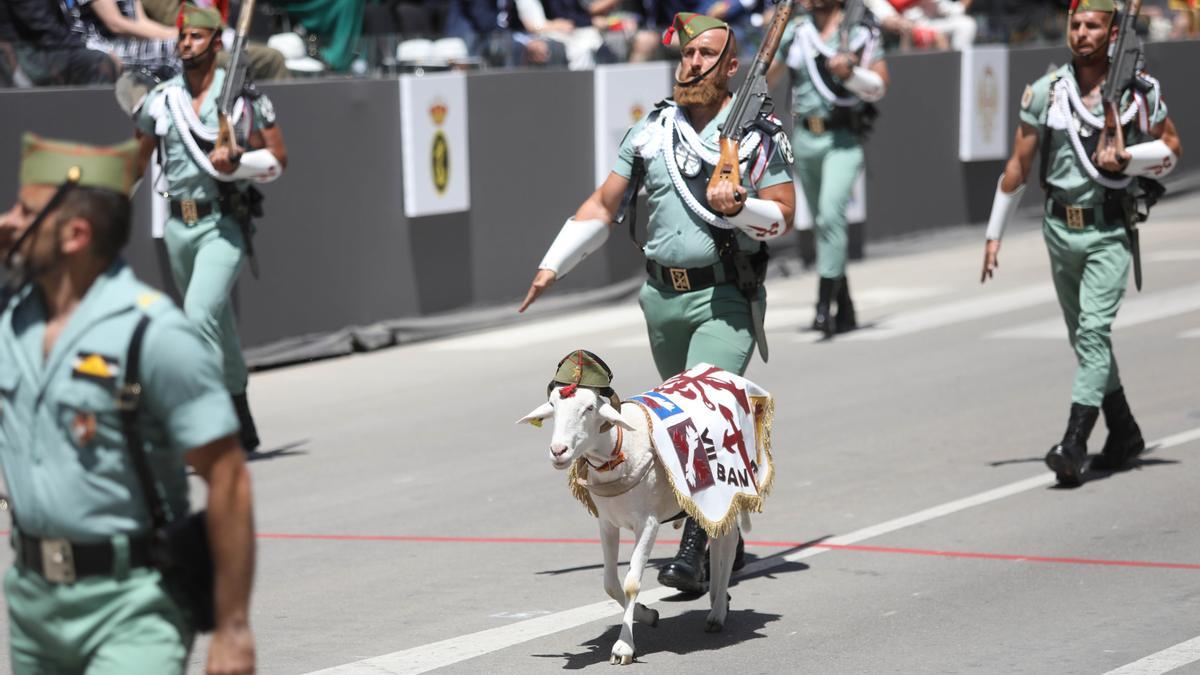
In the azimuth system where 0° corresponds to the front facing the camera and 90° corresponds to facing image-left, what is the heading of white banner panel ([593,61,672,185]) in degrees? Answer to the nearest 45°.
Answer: approximately 0°

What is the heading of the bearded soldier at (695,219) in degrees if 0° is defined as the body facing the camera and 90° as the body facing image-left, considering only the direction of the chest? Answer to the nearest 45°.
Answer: approximately 45°

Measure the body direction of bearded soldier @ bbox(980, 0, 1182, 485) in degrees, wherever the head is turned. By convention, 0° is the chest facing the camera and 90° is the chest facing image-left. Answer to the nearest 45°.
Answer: approximately 45°

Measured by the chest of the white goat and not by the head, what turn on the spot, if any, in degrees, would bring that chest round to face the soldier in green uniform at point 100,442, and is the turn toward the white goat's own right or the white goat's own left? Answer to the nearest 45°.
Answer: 0° — it already faces them

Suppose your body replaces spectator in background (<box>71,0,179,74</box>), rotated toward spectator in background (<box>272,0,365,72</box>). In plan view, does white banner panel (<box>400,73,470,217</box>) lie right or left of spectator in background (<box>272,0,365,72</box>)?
right

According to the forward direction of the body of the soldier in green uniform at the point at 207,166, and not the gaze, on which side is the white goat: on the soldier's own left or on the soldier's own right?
on the soldier's own left

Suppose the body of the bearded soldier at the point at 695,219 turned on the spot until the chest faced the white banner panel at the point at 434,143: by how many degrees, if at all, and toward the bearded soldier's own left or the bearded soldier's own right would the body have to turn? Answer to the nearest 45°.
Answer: approximately 135° to the bearded soldier's own right
